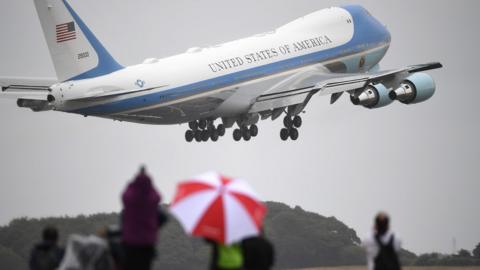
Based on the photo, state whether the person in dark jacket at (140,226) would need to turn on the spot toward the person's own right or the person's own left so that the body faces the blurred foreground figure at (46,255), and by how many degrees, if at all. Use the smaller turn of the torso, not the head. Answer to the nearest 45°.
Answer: approximately 45° to the person's own left

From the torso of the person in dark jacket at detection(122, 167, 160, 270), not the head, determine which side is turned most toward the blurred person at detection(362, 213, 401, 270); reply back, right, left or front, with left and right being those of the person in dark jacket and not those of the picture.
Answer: right

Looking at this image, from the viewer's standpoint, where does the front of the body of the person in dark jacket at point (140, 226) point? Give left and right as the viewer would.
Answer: facing away from the viewer

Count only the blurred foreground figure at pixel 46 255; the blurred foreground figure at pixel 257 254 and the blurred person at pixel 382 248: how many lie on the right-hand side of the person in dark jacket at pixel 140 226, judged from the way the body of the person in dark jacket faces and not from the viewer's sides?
2

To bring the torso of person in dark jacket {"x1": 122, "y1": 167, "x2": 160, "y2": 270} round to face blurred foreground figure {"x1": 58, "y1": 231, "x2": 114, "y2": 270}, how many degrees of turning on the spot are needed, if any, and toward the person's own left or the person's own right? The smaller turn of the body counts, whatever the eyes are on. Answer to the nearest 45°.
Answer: approximately 90° to the person's own left

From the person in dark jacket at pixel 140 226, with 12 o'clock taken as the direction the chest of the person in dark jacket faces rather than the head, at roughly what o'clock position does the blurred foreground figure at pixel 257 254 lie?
The blurred foreground figure is roughly at 3 o'clock from the person in dark jacket.

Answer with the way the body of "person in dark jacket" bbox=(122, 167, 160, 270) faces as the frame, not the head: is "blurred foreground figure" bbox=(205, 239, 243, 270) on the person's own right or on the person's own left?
on the person's own right
